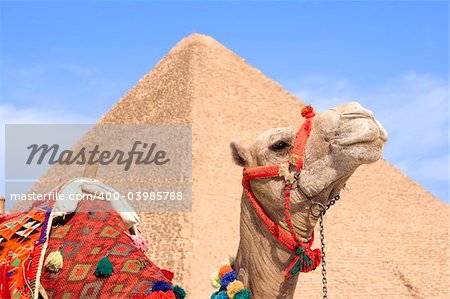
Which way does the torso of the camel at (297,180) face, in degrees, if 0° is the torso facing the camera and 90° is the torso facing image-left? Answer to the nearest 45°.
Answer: approximately 270°
